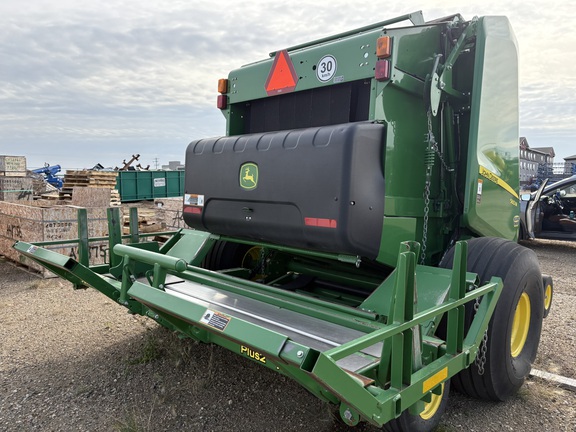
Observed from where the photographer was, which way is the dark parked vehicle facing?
facing to the left of the viewer
